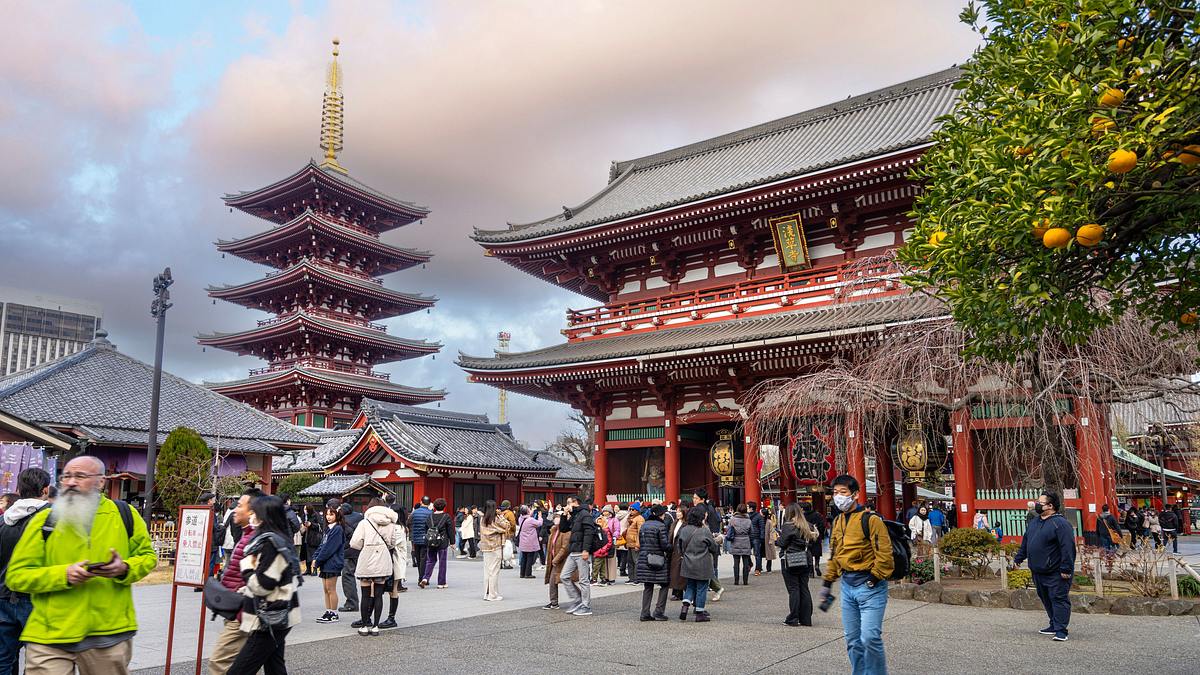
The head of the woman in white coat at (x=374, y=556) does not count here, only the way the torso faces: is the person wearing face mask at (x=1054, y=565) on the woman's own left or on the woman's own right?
on the woman's own right

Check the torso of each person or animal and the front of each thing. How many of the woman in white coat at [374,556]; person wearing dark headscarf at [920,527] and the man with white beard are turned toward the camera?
2

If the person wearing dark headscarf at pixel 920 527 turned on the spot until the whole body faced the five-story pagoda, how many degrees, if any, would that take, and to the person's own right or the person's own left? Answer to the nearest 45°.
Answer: approximately 135° to the person's own right

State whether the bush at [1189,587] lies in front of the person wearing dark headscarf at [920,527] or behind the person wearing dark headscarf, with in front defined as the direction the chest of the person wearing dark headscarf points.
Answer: in front

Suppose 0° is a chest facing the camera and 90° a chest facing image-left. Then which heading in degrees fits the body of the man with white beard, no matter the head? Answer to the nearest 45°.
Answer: approximately 0°

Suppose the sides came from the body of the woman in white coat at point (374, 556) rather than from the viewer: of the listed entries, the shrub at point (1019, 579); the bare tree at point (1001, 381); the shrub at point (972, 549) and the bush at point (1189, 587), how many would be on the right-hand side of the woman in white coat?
4

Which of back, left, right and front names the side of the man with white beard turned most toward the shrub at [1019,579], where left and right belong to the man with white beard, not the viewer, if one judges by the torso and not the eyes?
left

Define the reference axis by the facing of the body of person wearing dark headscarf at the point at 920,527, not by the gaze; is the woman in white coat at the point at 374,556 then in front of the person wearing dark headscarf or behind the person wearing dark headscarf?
in front

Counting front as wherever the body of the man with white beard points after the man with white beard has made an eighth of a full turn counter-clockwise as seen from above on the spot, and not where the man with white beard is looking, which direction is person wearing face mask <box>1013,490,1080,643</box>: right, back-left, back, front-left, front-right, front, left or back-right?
front-left

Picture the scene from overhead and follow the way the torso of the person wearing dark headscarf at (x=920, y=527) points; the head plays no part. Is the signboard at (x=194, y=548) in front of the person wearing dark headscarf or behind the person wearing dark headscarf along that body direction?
in front

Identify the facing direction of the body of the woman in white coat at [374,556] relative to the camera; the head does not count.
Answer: away from the camera

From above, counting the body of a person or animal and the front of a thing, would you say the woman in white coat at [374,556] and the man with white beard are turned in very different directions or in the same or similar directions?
very different directions

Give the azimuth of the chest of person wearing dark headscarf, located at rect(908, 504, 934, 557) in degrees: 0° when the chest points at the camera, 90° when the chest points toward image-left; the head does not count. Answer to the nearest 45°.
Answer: approximately 0°
